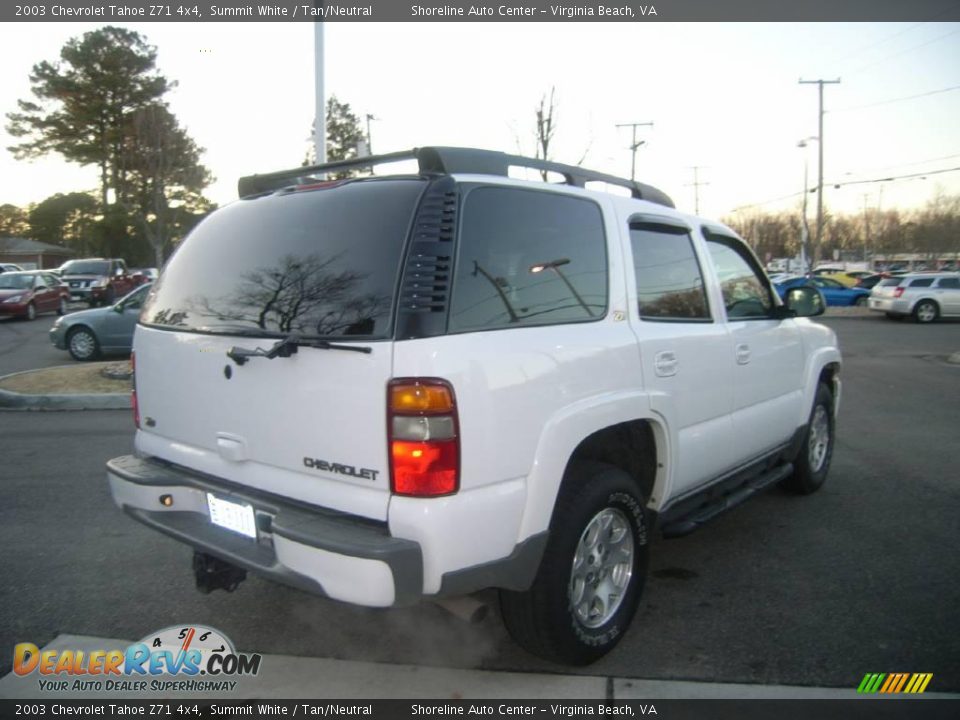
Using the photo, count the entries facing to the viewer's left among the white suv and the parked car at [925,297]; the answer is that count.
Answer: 0

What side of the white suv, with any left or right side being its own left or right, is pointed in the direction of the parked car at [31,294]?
left

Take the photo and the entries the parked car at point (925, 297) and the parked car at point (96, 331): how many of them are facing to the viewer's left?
1

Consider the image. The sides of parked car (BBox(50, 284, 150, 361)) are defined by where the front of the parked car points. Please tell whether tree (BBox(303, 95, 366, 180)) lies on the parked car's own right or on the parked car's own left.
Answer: on the parked car's own right

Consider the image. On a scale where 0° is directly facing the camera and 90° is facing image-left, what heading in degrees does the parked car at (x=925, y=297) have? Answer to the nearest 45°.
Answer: approximately 225°

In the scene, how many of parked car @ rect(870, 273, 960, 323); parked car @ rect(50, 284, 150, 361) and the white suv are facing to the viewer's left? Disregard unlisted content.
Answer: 1

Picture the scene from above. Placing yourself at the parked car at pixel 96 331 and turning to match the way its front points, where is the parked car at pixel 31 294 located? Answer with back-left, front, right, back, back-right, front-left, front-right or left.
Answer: right

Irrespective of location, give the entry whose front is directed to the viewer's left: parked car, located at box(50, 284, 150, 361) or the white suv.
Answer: the parked car

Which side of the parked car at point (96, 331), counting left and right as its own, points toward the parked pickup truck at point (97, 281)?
right

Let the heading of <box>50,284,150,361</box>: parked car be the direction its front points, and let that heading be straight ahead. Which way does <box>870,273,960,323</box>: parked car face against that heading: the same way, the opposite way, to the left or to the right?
the opposite way

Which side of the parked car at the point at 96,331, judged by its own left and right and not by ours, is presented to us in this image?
left

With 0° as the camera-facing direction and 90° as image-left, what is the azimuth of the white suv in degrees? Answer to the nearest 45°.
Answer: approximately 225°
